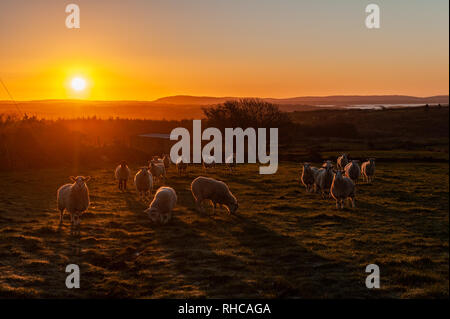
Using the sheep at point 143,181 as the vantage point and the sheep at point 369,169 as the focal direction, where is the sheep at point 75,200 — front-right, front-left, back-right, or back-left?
back-right

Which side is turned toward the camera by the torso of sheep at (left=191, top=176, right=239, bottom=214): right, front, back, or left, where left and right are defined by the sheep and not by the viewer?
right

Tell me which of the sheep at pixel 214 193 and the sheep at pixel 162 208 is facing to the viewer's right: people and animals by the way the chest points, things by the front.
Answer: the sheep at pixel 214 193

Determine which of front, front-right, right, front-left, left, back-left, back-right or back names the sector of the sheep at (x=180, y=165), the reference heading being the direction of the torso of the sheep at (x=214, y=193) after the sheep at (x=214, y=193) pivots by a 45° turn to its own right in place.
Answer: back-left

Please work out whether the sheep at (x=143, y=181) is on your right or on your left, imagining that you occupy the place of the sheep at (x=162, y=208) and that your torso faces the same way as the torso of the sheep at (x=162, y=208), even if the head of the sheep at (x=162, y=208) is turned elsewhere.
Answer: on your right

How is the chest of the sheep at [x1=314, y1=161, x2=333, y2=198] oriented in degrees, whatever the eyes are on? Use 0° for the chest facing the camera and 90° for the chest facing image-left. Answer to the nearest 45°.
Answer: approximately 315°

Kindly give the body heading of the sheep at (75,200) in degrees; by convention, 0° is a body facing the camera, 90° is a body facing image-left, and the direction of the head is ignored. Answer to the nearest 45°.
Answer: approximately 315°
